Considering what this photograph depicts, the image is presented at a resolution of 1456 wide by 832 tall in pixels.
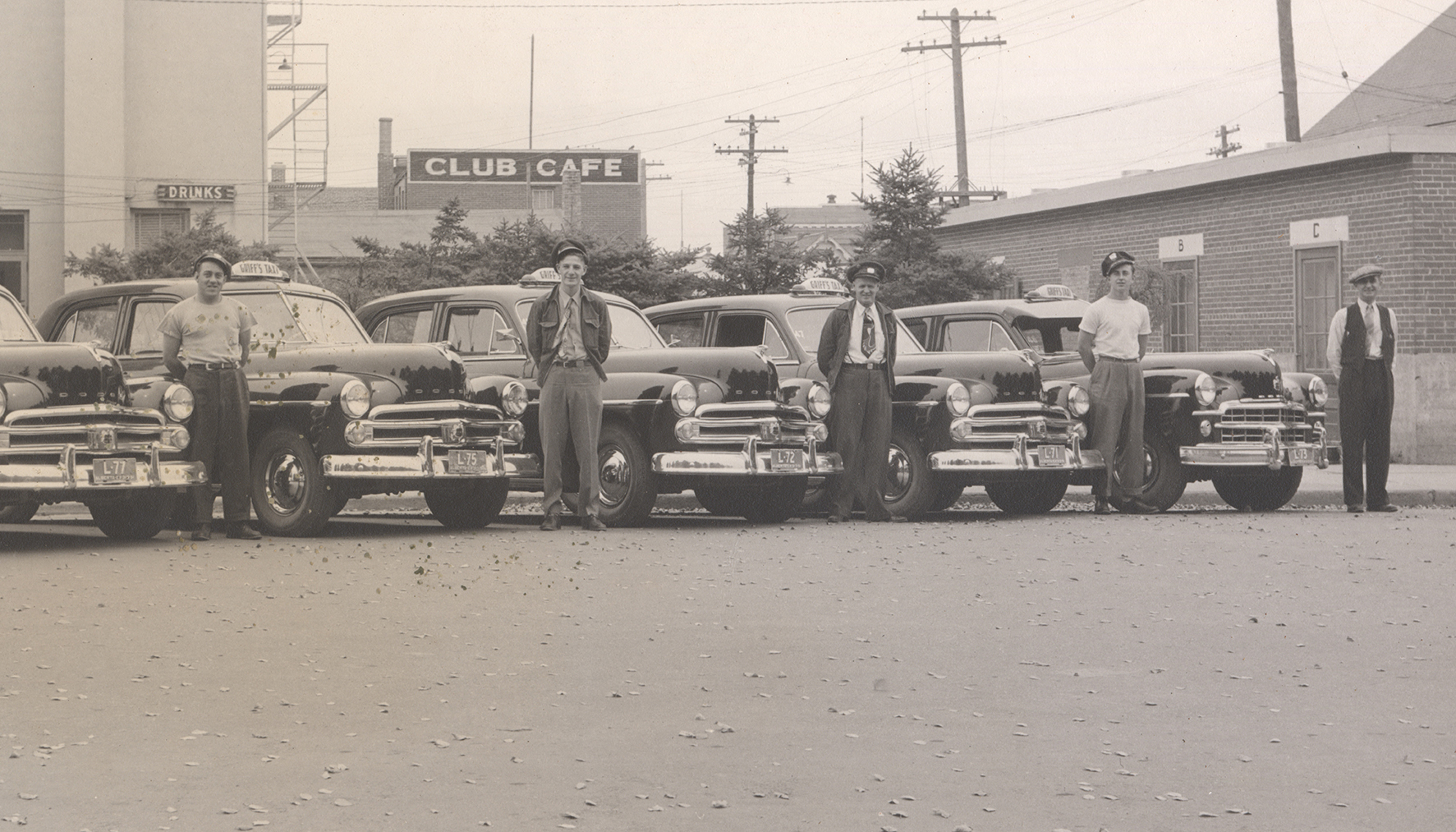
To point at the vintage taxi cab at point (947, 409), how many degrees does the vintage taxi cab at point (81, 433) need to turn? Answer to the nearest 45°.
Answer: approximately 45° to its left

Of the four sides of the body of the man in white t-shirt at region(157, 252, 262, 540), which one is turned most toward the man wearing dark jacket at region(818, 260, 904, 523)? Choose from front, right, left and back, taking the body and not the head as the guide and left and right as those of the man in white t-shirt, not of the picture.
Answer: left

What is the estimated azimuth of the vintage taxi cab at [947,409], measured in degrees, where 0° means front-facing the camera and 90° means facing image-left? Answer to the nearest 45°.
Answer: approximately 315°

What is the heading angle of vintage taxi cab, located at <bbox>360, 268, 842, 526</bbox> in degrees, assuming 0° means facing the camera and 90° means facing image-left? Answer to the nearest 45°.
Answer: approximately 315°

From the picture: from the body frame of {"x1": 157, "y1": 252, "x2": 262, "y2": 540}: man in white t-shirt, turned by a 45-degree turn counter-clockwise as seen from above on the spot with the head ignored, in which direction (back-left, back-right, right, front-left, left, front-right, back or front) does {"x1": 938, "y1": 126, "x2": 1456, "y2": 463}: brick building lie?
left

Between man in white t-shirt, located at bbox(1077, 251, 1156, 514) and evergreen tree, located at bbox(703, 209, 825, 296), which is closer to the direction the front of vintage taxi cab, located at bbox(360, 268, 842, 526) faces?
the man in white t-shirt

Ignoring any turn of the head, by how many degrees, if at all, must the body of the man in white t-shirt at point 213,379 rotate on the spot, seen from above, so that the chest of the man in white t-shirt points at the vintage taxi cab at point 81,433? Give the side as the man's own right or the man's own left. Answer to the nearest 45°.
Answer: approximately 135° to the man's own right

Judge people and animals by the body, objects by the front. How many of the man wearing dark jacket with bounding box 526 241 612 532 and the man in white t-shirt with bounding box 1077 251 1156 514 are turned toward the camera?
2

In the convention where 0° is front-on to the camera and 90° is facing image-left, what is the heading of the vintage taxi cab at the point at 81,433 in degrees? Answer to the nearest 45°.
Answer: approximately 315°
